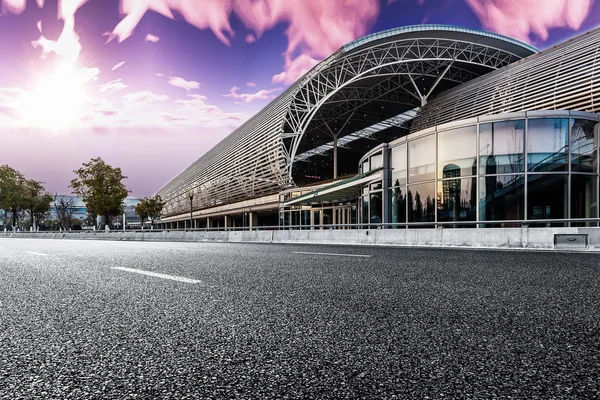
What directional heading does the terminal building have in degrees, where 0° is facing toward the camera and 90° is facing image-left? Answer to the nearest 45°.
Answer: approximately 45°
